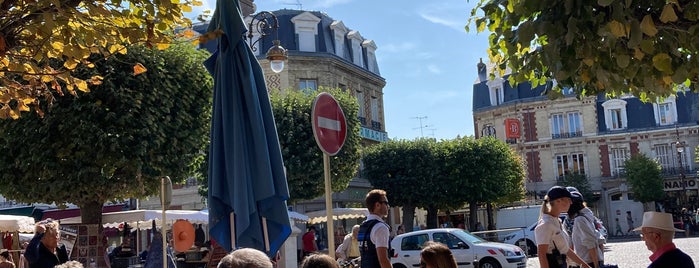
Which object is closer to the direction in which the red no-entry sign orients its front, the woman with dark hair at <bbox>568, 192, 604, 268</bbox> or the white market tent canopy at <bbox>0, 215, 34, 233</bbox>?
the woman with dark hair

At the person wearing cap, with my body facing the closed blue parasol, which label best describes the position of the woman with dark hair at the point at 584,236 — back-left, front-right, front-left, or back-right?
back-right

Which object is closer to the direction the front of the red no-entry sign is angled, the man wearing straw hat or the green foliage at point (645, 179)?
the man wearing straw hat

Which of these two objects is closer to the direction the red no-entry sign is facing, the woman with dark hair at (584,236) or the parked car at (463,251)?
the woman with dark hair

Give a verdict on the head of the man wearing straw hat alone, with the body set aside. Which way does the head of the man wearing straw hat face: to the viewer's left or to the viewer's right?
to the viewer's left

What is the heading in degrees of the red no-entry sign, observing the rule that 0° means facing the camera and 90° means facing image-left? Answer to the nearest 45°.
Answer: approximately 315°

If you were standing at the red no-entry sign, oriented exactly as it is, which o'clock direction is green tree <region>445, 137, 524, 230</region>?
The green tree is roughly at 8 o'clock from the red no-entry sign.

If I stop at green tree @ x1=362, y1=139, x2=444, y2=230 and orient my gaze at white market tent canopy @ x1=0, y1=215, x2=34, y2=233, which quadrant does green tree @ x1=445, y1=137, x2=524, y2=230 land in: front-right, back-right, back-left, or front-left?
back-left

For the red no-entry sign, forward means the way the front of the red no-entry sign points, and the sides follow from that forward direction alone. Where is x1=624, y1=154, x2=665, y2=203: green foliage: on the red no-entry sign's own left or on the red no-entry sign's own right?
on the red no-entry sign's own left

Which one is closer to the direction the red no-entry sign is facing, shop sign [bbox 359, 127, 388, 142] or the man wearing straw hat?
the man wearing straw hat
